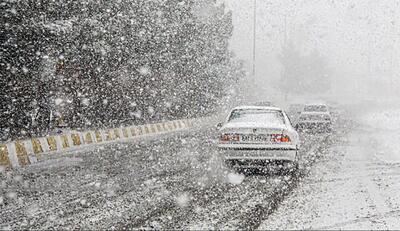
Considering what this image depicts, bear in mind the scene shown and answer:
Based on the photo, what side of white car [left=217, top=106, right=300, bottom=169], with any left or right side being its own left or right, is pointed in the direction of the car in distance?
front

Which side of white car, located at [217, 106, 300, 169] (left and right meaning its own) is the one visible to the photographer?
back
